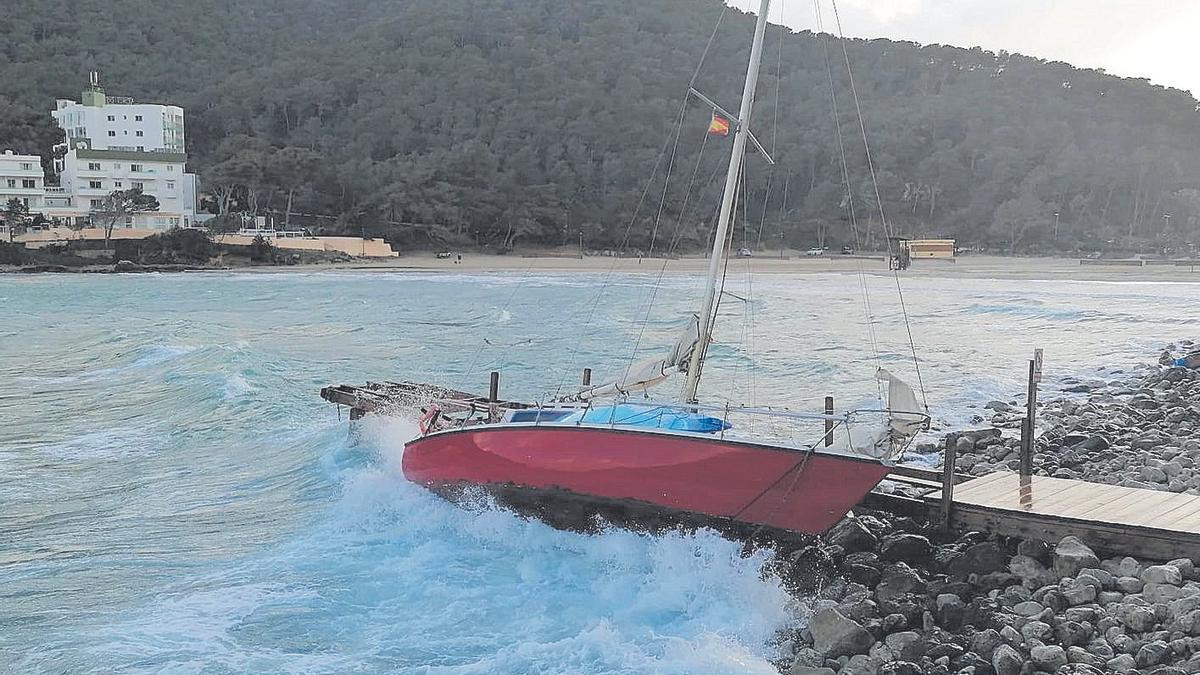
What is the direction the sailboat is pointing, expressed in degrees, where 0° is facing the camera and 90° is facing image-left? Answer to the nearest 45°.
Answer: approximately 270°

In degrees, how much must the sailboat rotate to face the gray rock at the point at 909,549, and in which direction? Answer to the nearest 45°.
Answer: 0° — it already faces it

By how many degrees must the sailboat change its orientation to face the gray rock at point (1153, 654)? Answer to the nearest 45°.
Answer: approximately 45° to its right

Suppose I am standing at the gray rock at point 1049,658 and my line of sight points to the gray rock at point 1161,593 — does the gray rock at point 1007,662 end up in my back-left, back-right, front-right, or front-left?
back-left

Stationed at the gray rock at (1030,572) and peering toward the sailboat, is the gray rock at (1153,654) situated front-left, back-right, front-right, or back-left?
back-left
